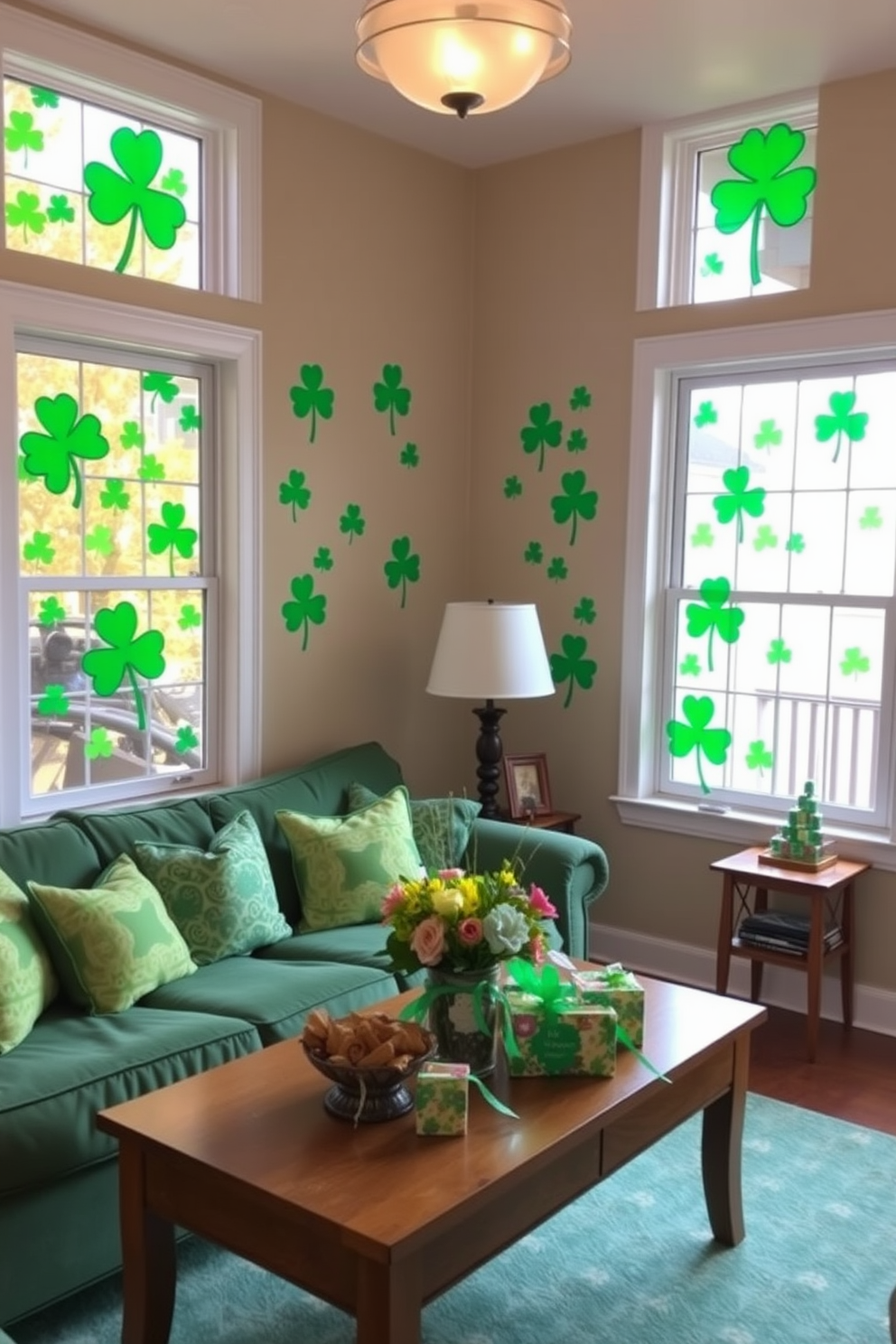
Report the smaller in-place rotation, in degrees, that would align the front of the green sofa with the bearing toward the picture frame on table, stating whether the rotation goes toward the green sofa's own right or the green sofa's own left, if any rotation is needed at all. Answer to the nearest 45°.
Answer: approximately 90° to the green sofa's own left

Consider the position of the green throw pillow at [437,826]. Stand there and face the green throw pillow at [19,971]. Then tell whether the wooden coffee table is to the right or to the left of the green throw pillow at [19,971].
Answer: left

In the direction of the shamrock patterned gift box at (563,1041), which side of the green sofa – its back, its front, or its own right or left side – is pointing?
front

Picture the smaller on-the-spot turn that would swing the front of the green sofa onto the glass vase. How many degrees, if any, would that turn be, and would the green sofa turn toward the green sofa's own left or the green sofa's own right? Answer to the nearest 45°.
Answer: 0° — it already faces it

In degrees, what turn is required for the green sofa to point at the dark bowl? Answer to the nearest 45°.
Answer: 0° — it already faces it

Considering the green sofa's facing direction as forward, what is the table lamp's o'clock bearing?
The table lamp is roughly at 9 o'clock from the green sofa.

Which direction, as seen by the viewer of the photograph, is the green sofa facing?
facing the viewer and to the right of the viewer
